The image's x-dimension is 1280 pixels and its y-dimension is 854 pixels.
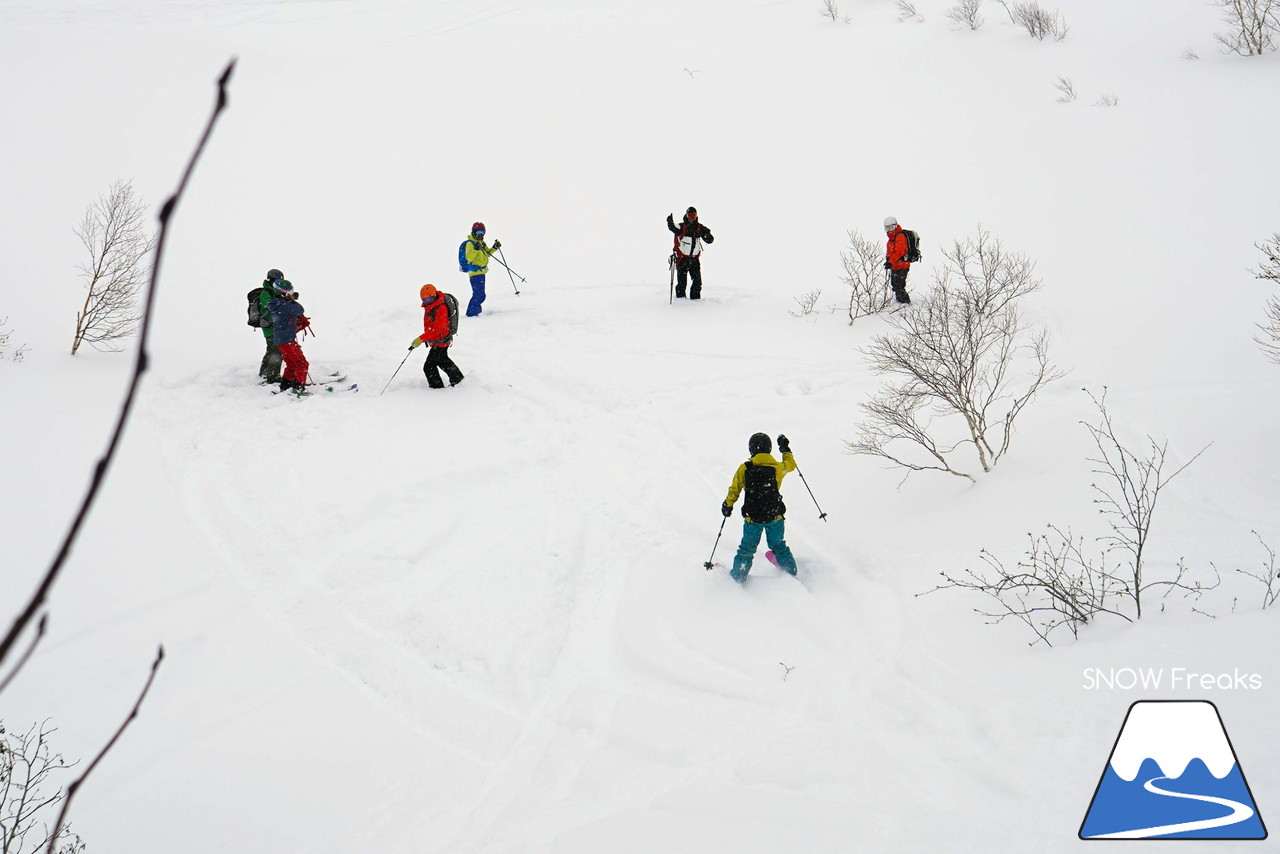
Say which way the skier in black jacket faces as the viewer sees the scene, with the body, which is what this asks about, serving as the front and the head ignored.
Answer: toward the camera

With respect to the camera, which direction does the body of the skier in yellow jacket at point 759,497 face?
away from the camera

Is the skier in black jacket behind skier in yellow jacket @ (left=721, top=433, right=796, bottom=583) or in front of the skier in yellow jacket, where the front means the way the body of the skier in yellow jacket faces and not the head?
in front

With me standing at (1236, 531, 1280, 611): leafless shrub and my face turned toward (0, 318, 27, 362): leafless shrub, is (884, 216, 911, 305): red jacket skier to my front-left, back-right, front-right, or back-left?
front-right

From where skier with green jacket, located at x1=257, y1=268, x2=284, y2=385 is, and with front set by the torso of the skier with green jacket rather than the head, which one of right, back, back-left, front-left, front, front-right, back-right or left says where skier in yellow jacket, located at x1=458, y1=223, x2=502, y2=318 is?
front-left

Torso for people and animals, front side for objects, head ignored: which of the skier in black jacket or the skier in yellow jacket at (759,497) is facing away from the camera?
the skier in yellow jacket

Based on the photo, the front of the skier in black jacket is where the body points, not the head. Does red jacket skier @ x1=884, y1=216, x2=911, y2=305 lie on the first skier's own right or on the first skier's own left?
on the first skier's own left

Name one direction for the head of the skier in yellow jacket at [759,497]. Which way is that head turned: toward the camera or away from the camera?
away from the camera

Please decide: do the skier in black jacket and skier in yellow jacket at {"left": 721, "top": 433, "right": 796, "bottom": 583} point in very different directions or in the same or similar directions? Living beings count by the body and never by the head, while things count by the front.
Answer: very different directions

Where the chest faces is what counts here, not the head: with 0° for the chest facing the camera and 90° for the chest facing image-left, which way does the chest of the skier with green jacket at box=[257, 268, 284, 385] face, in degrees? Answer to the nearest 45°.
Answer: approximately 270°

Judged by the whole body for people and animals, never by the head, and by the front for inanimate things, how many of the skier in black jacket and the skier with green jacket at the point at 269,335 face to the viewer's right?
1

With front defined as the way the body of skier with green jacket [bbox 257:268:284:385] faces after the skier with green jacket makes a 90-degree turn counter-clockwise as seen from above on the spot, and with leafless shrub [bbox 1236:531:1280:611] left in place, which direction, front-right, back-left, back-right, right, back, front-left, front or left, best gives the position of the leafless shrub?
back-right

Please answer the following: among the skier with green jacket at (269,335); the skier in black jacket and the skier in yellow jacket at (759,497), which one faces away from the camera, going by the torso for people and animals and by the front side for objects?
the skier in yellow jacket

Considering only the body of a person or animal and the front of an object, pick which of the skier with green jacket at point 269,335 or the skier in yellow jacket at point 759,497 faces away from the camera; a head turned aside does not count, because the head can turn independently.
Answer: the skier in yellow jacket

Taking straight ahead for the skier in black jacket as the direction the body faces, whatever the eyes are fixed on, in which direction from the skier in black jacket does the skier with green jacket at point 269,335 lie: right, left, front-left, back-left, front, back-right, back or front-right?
front-right
